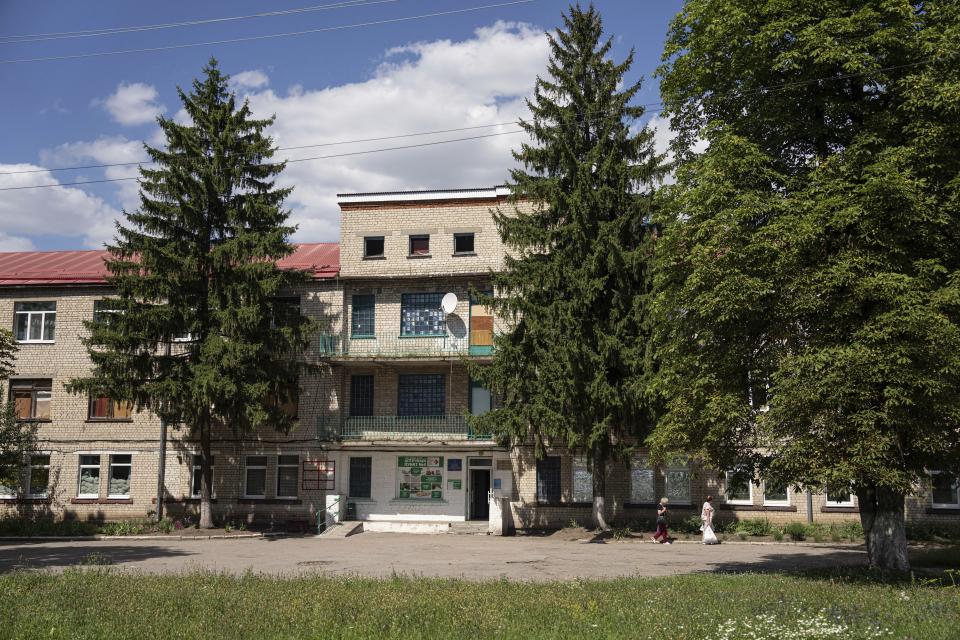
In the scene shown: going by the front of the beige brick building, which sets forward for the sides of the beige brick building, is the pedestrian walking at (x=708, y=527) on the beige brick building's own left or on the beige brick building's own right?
on the beige brick building's own left

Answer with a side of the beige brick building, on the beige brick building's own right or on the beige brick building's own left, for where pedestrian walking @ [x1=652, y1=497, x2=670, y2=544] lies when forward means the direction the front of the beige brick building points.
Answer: on the beige brick building's own left

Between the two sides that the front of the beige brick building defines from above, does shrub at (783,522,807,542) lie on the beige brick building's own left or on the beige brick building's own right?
on the beige brick building's own left

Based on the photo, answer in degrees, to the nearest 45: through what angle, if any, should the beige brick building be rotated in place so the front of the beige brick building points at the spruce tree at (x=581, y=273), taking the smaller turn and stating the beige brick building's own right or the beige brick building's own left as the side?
approximately 45° to the beige brick building's own left

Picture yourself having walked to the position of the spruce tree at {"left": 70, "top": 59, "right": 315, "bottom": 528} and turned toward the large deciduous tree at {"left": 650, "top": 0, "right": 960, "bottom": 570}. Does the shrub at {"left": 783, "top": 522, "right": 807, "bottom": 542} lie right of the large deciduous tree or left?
left

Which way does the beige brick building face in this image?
toward the camera

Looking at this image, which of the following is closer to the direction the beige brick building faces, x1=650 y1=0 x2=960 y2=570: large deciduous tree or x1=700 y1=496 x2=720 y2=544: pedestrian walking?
the large deciduous tree
